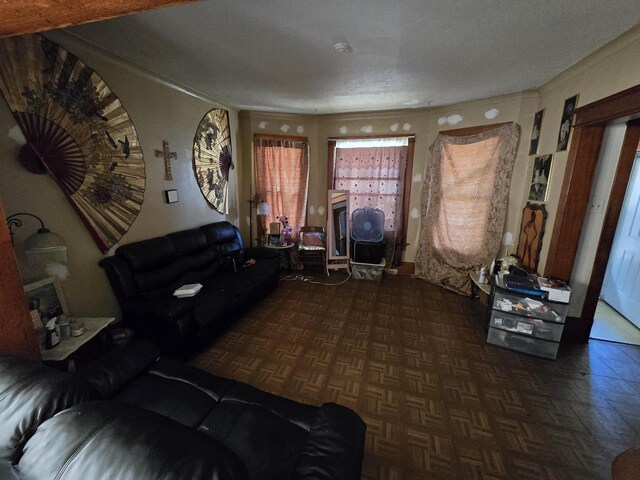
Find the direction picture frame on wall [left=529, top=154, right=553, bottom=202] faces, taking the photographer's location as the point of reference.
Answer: facing the viewer and to the left of the viewer

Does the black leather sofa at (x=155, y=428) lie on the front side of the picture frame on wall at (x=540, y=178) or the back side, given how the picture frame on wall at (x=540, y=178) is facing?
on the front side

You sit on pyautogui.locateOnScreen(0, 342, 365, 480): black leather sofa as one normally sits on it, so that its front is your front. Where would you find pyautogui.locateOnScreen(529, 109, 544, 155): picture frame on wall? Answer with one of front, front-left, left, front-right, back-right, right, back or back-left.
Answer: front-right

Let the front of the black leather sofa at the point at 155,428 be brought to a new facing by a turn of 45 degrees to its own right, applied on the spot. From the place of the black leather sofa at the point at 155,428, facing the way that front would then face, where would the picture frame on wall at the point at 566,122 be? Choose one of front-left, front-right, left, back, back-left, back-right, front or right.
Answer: front

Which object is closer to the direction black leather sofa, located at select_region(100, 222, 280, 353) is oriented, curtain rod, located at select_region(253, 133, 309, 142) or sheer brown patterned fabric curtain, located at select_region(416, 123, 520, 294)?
the sheer brown patterned fabric curtain

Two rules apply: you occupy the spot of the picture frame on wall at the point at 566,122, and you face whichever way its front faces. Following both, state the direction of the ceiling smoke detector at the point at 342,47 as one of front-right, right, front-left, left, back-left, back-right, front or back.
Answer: front

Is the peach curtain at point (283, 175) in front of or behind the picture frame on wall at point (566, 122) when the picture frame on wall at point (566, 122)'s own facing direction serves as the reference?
in front

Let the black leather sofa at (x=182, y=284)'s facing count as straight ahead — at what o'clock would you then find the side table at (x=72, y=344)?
The side table is roughly at 3 o'clock from the black leather sofa.

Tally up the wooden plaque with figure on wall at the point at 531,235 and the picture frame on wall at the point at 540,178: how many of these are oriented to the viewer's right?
0

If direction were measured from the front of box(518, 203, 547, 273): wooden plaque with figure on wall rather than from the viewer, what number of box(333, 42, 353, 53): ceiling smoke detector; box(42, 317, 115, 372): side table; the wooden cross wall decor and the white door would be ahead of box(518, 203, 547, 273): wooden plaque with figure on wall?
3

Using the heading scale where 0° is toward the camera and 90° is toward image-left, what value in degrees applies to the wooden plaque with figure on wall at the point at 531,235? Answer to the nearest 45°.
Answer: approximately 45°

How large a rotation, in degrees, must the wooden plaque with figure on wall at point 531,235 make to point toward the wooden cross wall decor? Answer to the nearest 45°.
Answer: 0° — it already faces it

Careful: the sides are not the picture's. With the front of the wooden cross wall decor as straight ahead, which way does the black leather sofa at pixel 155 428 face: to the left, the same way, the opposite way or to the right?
to the left

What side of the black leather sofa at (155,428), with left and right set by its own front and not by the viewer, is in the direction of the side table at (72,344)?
left

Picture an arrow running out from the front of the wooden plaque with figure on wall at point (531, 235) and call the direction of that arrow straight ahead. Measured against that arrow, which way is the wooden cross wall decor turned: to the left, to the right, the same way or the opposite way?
the opposite way

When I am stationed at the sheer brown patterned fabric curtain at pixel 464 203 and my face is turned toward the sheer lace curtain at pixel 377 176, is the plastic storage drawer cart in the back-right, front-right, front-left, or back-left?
back-left

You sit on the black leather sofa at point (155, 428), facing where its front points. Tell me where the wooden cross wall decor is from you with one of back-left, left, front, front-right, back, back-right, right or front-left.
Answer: front-left

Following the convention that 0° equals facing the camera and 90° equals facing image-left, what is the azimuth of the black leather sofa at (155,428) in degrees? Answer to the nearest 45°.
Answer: approximately 225°

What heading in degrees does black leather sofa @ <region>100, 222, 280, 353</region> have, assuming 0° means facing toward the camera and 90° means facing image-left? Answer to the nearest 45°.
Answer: approximately 315°

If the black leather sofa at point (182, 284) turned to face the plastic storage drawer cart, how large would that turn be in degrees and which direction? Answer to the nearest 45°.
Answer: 0° — it already faces it

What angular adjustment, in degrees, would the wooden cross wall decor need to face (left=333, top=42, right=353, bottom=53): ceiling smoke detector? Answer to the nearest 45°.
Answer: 0° — it already faces it
